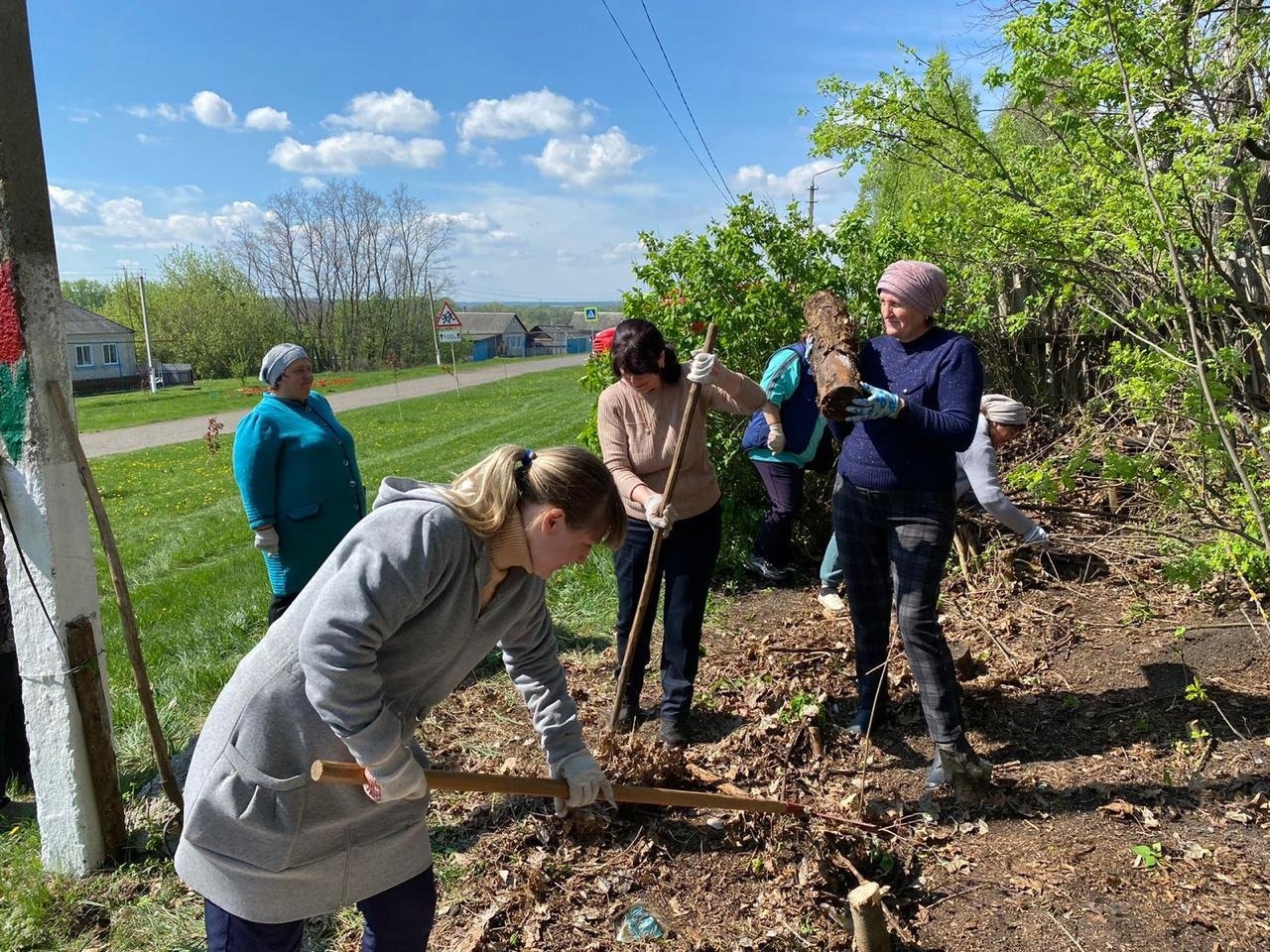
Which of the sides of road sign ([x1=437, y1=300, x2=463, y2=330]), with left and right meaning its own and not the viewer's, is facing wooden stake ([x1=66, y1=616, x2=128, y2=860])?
front

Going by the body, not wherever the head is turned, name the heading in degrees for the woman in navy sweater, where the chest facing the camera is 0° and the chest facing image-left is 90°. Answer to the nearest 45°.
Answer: approximately 45°

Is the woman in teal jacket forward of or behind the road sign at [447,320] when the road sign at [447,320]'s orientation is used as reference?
forward

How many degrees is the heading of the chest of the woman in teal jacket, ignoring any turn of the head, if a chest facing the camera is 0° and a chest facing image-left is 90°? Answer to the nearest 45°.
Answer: approximately 315°

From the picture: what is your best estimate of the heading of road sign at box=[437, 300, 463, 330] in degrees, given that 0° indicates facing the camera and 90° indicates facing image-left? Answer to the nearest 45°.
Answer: approximately 0°

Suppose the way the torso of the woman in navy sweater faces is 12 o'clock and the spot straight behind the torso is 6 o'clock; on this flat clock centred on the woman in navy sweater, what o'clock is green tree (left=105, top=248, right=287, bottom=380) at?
The green tree is roughly at 3 o'clock from the woman in navy sweater.

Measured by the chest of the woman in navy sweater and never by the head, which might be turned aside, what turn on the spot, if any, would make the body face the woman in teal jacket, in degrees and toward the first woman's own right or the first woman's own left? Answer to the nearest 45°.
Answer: approximately 45° to the first woman's own right

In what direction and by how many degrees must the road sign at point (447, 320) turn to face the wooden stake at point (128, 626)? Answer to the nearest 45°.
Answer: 0° — it already faces it

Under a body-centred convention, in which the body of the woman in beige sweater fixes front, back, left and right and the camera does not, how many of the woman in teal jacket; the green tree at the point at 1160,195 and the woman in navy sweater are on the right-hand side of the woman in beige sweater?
1

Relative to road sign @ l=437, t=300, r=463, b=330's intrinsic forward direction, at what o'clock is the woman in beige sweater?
The woman in beige sweater is roughly at 12 o'clock from the road sign.

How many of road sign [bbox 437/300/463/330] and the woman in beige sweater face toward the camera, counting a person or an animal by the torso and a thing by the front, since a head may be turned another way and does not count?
2

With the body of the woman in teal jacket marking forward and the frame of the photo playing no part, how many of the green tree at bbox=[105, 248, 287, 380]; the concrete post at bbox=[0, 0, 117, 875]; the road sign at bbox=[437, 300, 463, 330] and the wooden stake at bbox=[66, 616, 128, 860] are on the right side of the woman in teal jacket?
2
